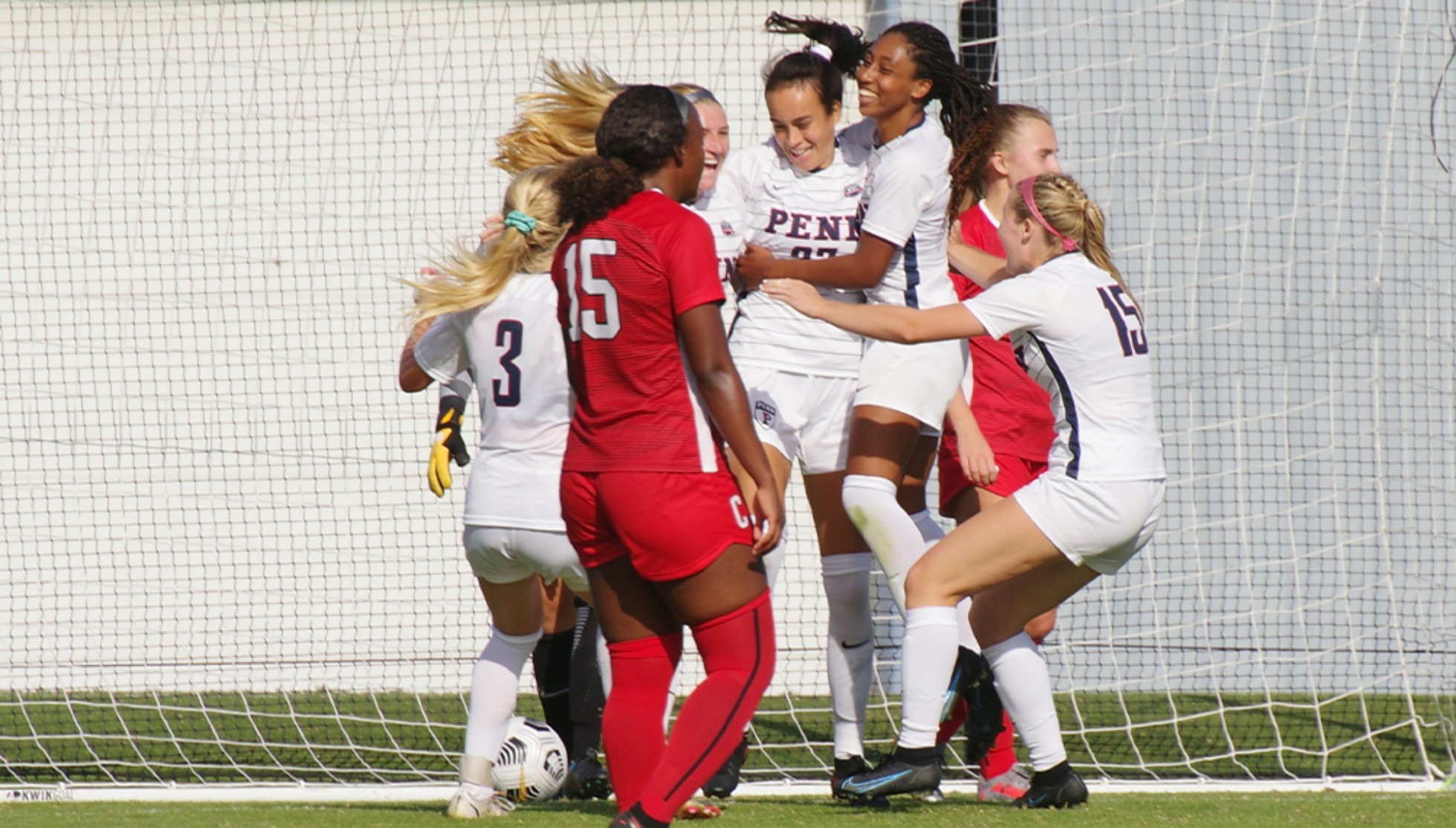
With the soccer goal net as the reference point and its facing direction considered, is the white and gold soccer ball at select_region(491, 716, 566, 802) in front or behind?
in front

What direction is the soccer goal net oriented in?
toward the camera
